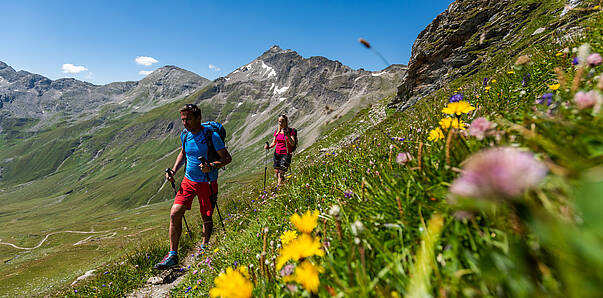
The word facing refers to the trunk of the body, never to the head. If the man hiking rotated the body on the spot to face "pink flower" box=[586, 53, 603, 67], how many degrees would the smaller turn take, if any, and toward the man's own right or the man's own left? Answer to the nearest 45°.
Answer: approximately 45° to the man's own left

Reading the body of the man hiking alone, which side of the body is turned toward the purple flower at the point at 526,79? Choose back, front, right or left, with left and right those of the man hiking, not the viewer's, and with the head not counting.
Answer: left

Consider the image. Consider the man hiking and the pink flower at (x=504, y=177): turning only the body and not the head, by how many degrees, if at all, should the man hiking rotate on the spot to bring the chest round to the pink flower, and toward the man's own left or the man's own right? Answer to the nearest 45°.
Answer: approximately 45° to the man's own left

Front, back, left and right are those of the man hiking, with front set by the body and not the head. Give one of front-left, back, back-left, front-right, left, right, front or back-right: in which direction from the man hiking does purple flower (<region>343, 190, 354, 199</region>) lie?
front-left

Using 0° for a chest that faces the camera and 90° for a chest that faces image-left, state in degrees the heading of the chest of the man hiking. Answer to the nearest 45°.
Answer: approximately 45°

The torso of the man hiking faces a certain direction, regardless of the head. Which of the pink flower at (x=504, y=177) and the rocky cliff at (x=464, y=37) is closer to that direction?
the pink flower

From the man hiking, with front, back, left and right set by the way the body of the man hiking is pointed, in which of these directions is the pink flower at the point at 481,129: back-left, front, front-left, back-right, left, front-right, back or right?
front-left

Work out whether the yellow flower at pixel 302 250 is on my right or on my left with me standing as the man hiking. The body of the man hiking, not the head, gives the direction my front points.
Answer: on my left
